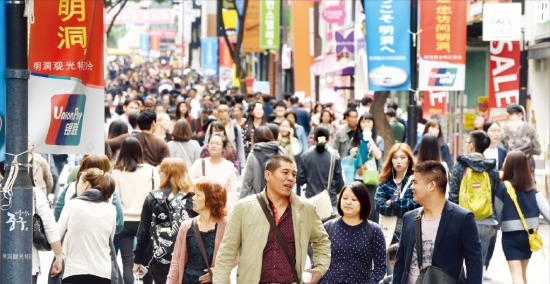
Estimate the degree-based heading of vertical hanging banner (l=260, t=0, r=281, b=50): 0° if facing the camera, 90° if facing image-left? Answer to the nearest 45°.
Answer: approximately 0°

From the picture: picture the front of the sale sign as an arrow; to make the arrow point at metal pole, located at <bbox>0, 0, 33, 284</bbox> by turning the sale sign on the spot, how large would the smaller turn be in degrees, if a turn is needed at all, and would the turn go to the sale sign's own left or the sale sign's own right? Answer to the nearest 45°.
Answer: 0° — it already faces it

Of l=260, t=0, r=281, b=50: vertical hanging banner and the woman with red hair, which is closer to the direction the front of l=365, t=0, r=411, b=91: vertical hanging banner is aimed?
the woman with red hair

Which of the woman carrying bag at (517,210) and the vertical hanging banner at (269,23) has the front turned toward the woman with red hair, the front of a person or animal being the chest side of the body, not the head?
the vertical hanging banner

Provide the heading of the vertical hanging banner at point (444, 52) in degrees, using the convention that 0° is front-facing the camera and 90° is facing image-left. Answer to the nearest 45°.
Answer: approximately 0°

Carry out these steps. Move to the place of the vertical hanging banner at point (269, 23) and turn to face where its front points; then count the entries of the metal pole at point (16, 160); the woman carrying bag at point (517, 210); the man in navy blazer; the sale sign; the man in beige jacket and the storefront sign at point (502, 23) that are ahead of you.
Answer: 6

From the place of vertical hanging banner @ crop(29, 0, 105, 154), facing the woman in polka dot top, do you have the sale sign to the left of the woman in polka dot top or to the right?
left
